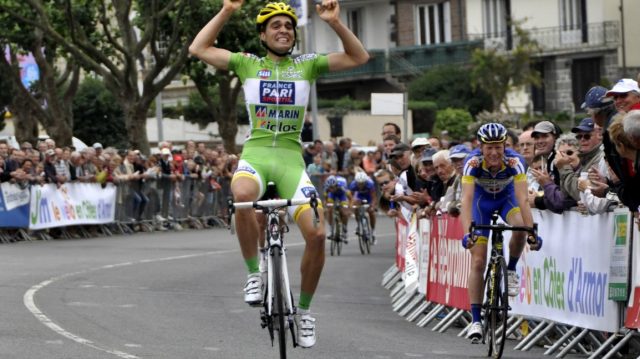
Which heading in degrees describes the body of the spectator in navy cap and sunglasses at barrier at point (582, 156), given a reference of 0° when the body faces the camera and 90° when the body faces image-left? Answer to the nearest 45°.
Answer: approximately 45°

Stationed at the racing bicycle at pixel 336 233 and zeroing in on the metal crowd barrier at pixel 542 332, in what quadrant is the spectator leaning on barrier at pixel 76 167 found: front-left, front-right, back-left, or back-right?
back-right

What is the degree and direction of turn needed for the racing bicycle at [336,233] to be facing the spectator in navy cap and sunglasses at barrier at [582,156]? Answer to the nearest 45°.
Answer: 0° — it already faces them

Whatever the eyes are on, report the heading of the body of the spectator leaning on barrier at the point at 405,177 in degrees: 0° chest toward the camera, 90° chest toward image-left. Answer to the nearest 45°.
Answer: approximately 45°

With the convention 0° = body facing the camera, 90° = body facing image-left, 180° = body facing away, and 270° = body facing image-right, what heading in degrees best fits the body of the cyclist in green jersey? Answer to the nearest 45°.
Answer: approximately 0°

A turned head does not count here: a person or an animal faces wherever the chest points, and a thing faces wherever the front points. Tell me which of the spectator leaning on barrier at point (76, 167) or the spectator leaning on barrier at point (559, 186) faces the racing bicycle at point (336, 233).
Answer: the spectator leaning on barrier at point (76, 167)

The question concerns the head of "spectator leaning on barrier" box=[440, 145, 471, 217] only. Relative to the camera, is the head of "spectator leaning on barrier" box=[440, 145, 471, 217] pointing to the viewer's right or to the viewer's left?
to the viewer's left

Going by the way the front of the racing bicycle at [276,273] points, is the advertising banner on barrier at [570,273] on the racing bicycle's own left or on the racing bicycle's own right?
on the racing bicycle's own left

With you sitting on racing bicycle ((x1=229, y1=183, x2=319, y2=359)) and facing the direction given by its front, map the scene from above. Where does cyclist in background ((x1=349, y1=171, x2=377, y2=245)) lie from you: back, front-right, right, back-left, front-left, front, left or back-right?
back

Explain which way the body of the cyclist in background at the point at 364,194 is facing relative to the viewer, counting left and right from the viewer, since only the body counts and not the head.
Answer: facing the viewer

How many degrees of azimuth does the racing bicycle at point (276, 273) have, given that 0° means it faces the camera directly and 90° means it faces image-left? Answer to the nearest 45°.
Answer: approximately 0°

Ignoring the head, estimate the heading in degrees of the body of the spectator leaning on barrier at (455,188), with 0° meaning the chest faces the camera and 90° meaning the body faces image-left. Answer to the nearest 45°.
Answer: approximately 45°

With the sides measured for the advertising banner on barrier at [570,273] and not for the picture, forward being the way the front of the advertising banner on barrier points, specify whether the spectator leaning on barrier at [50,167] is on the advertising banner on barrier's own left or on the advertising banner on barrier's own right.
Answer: on the advertising banner on barrier's own right

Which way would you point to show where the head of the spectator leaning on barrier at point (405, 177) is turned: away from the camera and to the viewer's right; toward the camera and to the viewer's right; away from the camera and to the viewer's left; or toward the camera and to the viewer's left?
toward the camera and to the viewer's left

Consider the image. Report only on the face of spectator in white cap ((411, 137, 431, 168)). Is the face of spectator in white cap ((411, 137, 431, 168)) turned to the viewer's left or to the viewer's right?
to the viewer's left
